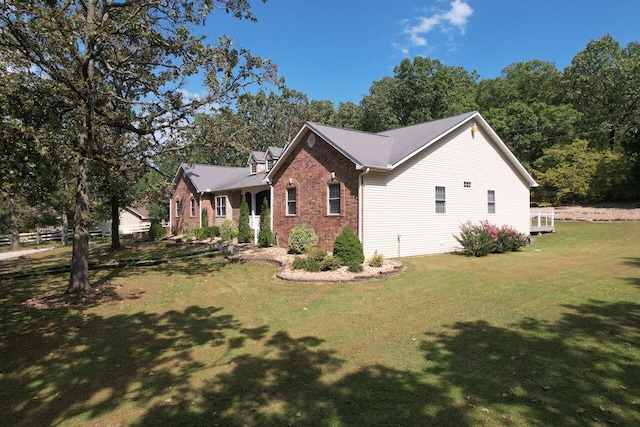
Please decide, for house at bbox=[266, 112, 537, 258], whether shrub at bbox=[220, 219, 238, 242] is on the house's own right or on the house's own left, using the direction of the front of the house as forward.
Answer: on the house's own right

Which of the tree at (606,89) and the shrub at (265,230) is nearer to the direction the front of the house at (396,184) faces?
the shrub

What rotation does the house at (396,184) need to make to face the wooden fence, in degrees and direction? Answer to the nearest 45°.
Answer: approximately 45° to its right

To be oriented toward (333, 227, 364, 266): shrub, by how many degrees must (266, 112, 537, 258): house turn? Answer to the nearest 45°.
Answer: approximately 45° to its left

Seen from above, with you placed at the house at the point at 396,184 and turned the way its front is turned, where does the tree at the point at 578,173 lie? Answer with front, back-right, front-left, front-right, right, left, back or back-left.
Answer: back

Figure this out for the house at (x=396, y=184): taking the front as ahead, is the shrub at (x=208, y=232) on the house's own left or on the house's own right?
on the house's own right

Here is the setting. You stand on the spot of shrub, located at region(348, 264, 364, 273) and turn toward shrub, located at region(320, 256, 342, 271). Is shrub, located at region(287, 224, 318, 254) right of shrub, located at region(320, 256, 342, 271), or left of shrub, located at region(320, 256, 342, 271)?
right

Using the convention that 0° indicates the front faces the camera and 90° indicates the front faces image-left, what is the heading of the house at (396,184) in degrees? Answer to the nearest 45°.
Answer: approximately 45°

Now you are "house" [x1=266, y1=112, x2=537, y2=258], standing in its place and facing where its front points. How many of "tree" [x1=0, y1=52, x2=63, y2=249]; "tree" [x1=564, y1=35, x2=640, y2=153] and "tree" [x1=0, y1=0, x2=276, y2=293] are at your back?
1

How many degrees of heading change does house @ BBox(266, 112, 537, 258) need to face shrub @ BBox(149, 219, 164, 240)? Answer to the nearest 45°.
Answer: approximately 90° to its right

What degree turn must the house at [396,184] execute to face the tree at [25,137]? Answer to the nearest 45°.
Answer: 0° — it already faces it
